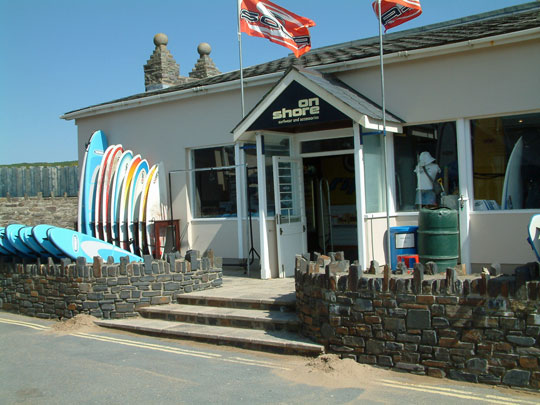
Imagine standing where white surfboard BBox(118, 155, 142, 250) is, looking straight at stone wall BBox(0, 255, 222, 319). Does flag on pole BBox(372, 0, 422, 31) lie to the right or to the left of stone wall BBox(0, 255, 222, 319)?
left

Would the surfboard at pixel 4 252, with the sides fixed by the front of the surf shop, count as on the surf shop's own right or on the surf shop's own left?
on the surf shop's own right

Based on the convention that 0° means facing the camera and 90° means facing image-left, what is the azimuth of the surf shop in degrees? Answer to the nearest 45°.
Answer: approximately 45°

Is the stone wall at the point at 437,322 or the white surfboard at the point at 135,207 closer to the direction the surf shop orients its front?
the stone wall

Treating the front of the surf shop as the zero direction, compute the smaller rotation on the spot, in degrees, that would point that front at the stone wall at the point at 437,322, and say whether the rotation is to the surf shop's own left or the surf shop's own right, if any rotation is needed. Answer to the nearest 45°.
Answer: approximately 45° to the surf shop's own left

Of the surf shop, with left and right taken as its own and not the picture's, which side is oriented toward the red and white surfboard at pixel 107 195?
right

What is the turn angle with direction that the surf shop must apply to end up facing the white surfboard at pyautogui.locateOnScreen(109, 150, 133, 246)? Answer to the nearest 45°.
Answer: approximately 90° to its right

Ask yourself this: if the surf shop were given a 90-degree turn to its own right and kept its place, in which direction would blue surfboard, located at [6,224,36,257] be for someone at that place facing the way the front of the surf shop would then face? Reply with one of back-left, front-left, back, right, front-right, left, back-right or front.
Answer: front-left

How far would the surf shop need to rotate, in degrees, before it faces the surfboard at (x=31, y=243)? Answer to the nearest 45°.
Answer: approximately 45° to its right

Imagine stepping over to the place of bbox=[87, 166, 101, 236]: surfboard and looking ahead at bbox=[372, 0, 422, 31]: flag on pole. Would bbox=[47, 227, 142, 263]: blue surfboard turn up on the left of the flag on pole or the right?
right
